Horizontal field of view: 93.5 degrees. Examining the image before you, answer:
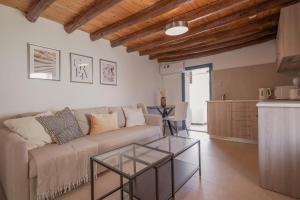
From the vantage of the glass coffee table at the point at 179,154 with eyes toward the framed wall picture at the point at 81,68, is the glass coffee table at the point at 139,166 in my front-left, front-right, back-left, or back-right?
front-left

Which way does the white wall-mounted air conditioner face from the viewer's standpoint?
toward the camera

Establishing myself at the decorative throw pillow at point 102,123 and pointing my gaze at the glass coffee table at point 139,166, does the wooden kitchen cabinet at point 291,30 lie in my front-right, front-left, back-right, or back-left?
front-left

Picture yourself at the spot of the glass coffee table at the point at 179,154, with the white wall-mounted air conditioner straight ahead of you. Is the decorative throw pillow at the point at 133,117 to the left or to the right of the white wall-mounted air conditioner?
left

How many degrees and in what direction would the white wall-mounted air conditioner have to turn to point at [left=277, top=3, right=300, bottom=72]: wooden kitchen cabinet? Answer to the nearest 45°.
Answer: approximately 45° to its left

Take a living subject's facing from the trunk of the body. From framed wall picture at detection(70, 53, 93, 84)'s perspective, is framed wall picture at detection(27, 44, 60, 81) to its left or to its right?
on its right

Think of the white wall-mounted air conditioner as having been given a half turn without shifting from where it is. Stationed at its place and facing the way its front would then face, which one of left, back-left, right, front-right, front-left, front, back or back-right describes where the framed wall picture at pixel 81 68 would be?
back-left

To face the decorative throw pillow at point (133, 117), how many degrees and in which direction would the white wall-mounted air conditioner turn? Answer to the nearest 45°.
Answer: approximately 45° to its right

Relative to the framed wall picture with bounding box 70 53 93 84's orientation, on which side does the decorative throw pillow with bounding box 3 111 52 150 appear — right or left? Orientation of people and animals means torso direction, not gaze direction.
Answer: on its right

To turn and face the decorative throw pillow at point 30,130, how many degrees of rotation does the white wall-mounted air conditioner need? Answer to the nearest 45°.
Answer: approximately 45° to its right

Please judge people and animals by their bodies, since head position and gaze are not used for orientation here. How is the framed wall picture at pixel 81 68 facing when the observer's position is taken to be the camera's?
facing the viewer and to the right of the viewer

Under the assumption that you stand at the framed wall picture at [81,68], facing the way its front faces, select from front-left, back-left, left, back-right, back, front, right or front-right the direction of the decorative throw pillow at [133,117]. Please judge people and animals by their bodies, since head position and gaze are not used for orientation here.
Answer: front-left

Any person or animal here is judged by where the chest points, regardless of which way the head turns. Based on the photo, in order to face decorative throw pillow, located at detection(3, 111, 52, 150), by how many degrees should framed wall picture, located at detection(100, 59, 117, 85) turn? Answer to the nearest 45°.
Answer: approximately 90° to its right

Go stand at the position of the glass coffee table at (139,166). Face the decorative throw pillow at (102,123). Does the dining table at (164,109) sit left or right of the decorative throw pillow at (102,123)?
right

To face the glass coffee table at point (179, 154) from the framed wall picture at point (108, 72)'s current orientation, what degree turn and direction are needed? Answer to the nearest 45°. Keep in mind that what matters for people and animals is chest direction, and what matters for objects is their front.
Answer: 0° — it already faces it
